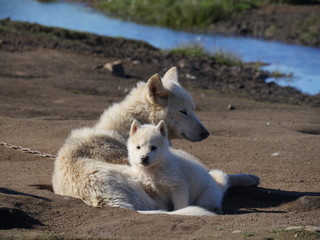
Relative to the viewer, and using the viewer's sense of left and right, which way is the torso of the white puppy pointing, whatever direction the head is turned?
facing the viewer and to the left of the viewer

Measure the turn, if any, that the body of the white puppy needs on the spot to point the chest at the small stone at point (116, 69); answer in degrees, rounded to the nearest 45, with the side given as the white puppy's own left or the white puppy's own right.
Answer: approximately 135° to the white puppy's own right
